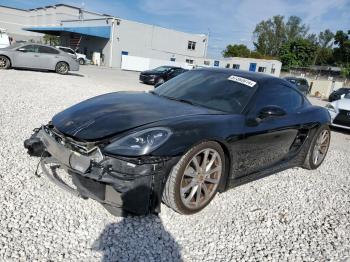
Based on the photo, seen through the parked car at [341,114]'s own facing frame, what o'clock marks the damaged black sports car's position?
The damaged black sports car is roughly at 11 o'clock from the parked car.

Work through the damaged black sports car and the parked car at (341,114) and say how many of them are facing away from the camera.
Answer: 0

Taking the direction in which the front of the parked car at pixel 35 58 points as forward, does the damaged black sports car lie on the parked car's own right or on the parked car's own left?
on the parked car's own left

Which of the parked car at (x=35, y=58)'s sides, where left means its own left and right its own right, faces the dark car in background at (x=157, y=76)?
back

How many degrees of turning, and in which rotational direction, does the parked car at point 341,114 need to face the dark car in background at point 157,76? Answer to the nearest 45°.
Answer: approximately 90° to its right

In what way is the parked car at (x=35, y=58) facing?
to the viewer's left

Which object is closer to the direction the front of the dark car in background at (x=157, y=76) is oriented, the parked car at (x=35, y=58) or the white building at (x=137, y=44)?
the parked car

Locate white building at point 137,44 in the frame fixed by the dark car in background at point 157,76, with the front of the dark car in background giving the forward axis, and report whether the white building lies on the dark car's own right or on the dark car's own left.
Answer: on the dark car's own right

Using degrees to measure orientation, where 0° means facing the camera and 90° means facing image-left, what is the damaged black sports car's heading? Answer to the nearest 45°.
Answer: approximately 45°

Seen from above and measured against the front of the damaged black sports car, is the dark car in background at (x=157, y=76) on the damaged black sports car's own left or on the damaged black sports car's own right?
on the damaged black sports car's own right

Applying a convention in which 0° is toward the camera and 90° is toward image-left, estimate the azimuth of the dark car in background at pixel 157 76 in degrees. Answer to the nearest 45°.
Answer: approximately 45°

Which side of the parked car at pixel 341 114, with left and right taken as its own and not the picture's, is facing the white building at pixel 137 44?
right

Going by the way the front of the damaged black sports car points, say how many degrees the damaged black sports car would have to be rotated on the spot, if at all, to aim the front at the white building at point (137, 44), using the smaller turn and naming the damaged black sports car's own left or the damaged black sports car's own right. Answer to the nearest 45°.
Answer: approximately 135° to the damaged black sports car's own right

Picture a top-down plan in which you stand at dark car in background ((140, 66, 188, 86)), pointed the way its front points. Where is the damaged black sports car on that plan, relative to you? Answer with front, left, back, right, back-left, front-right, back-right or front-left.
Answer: front-left
